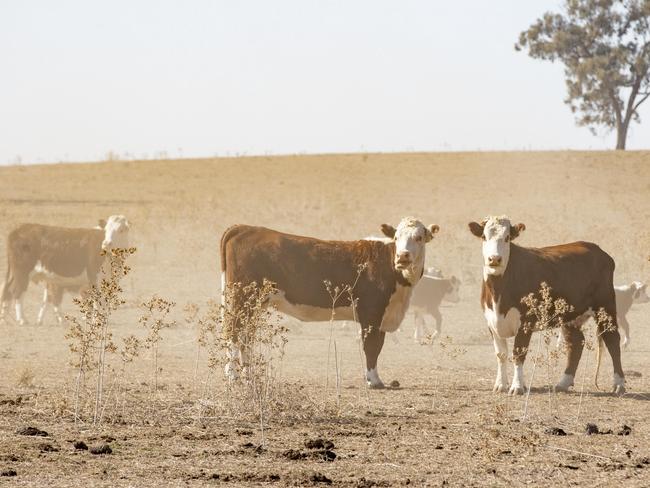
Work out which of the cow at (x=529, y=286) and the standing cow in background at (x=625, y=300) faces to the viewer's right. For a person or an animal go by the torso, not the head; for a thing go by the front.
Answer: the standing cow in background

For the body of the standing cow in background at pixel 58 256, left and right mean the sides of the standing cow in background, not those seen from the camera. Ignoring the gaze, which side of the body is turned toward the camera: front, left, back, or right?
right

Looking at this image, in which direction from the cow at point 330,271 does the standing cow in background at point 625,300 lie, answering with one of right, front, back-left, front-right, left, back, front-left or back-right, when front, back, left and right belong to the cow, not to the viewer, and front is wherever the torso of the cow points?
front-left

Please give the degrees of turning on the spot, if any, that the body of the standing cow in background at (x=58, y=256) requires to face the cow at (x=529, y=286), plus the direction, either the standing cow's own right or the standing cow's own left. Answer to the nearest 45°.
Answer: approximately 45° to the standing cow's own right

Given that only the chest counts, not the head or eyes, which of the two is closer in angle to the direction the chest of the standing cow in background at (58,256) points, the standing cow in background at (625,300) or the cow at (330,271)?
the standing cow in background

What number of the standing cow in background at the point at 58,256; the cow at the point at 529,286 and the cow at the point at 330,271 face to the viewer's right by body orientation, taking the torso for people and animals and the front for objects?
2

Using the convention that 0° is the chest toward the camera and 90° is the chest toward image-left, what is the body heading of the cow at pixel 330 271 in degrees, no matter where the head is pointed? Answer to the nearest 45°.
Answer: approximately 270°

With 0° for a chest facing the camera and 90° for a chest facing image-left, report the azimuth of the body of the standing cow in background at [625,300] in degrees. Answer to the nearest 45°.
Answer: approximately 270°

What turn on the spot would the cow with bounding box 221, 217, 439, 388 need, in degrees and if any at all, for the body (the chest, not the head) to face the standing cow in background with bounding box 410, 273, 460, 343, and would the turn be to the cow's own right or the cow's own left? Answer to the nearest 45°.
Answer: approximately 90° to the cow's own left

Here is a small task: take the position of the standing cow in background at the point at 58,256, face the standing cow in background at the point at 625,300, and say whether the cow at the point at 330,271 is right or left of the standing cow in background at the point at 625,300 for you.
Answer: right

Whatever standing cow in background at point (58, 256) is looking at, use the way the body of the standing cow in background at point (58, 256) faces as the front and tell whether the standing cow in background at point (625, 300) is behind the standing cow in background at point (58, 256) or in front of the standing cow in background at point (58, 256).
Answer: in front

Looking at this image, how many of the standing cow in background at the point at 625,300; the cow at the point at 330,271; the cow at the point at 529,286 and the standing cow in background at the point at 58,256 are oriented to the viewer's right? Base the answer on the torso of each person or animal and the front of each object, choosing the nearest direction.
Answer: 3
